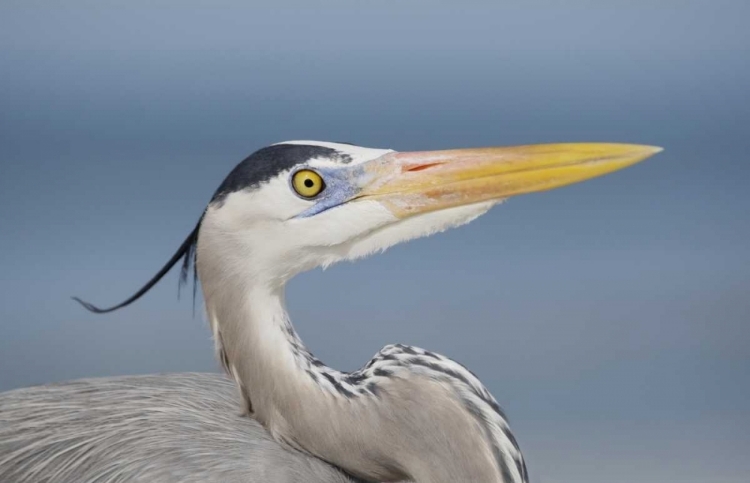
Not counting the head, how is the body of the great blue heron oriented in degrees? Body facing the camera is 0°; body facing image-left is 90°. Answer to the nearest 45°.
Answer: approximately 270°
